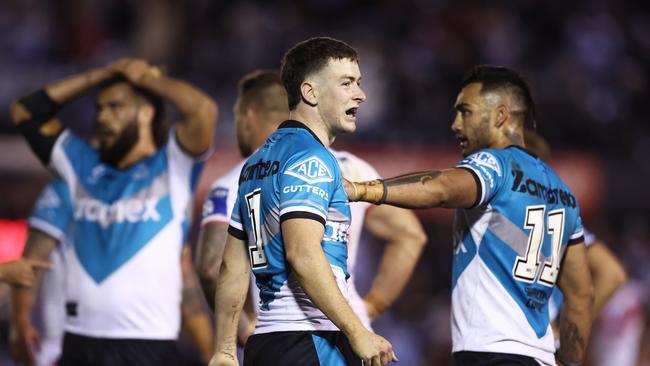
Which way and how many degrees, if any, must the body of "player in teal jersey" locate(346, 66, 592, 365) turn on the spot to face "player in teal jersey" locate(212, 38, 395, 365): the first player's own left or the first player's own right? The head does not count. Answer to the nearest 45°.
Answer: approximately 90° to the first player's own left

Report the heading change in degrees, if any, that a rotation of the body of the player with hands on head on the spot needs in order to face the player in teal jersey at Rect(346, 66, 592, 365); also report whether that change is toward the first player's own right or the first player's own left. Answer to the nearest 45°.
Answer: approximately 90° to the first player's own left

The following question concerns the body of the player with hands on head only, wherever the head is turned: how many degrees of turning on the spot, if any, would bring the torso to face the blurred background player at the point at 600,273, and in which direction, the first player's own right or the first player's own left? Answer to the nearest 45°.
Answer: approximately 135° to the first player's own left

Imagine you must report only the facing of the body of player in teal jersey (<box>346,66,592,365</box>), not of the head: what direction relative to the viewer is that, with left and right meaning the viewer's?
facing away from the viewer and to the left of the viewer

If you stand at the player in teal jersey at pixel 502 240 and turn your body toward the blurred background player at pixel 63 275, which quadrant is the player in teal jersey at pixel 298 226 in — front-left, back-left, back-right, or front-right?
front-left

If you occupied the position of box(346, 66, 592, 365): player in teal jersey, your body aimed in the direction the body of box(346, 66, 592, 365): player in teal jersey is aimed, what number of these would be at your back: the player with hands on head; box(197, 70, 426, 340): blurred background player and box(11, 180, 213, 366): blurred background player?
0

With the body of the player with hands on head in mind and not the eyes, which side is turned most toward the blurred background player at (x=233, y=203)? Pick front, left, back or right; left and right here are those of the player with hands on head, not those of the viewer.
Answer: left

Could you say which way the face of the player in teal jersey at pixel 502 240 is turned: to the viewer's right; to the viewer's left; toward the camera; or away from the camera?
to the viewer's left

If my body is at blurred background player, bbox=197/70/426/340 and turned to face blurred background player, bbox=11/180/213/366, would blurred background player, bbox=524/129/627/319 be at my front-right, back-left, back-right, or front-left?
back-right

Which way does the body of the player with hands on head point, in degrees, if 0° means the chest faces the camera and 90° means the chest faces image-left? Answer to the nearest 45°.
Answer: approximately 45°

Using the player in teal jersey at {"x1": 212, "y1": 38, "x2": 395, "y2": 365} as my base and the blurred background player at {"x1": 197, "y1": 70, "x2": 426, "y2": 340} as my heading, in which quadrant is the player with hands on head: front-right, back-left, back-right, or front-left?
front-left

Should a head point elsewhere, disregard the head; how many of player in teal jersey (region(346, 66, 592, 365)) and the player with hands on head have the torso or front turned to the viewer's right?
0

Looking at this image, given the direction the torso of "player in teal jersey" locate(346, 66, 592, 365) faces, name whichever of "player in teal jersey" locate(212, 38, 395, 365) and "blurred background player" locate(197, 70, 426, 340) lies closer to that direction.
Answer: the blurred background player

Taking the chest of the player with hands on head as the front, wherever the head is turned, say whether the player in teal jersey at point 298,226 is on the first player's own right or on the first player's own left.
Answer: on the first player's own left

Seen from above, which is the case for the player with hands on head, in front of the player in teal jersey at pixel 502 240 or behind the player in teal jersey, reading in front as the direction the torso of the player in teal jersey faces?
in front
